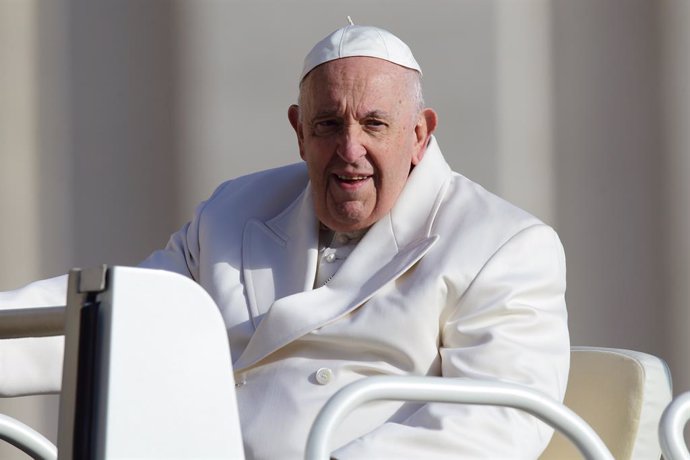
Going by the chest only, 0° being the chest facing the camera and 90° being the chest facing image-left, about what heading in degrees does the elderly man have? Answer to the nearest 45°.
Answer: approximately 45°
